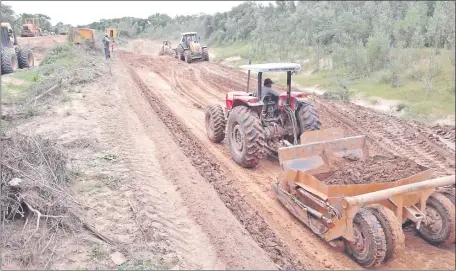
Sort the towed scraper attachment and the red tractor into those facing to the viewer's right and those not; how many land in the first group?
0

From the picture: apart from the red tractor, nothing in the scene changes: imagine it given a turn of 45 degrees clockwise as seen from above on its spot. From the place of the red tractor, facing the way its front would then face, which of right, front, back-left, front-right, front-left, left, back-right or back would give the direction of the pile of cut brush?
back-left

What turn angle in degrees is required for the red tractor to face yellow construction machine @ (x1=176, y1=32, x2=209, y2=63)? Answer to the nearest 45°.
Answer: approximately 45° to its right

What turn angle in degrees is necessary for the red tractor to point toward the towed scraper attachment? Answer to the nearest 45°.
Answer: approximately 135° to its left

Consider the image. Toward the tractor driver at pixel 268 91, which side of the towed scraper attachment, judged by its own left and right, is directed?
front

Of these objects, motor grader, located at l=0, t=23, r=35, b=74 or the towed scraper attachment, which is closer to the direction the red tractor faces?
the motor grader

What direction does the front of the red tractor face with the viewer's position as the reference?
facing away from the viewer and to the left of the viewer

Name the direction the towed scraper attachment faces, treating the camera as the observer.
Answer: facing away from the viewer and to the left of the viewer

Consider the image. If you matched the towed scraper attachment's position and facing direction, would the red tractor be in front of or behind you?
in front

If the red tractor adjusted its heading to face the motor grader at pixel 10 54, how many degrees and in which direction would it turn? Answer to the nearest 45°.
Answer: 0° — it already faces it
